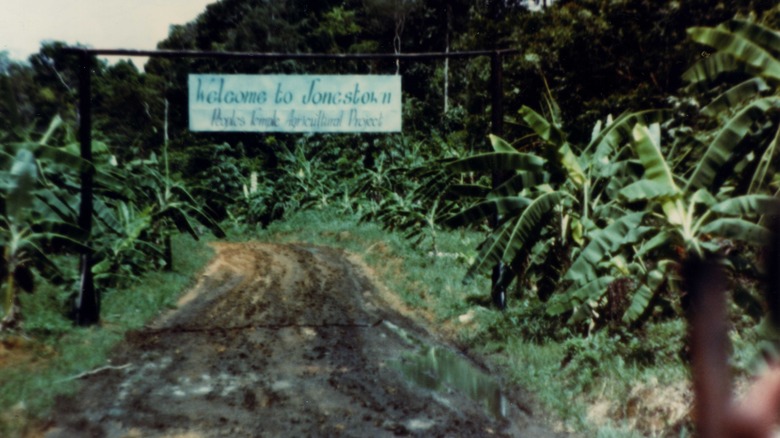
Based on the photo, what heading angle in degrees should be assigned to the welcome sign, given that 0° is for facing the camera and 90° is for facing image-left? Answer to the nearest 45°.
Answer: approximately 0°

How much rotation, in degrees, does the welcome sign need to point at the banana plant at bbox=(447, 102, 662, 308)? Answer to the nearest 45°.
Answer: approximately 45° to its left

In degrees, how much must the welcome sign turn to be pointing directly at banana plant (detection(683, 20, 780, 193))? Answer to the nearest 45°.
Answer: approximately 45° to its left

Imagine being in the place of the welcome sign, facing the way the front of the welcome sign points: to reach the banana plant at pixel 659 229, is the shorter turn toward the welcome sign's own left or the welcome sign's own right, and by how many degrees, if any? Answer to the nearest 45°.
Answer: approximately 45° to the welcome sign's own left
